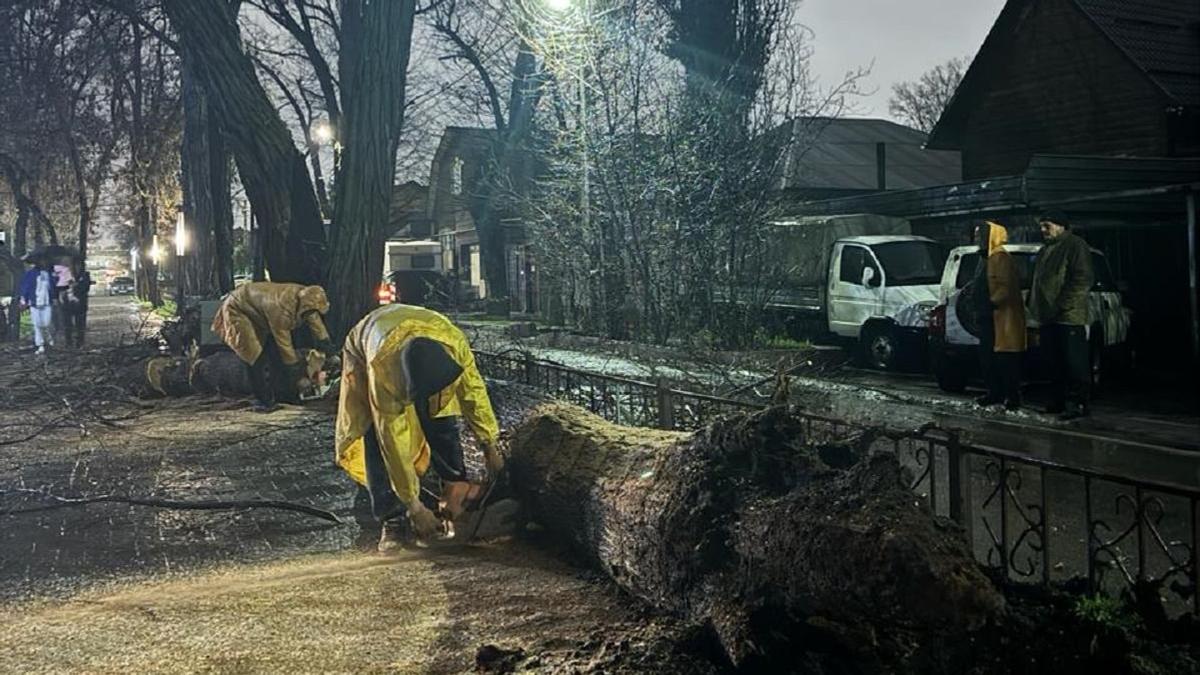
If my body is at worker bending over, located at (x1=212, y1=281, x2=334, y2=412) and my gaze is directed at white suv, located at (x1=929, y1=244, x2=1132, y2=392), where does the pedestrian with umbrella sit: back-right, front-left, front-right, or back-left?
back-left

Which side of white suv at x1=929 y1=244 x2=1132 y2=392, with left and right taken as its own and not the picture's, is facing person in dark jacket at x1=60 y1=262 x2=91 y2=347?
left

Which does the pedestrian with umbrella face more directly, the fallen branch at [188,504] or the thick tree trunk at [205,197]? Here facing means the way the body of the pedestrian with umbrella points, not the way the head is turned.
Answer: the fallen branch

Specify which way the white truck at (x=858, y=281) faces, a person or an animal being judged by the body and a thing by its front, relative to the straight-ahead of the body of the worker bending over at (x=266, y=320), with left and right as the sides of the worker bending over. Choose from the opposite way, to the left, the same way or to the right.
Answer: to the right

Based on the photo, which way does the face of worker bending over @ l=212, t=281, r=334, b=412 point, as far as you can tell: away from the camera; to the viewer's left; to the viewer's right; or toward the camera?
to the viewer's right

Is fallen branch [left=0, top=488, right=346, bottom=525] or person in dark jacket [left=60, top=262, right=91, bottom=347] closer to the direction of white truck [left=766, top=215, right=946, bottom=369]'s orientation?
the fallen branch

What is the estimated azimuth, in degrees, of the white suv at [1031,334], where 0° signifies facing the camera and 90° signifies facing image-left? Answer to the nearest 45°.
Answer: approximately 270°

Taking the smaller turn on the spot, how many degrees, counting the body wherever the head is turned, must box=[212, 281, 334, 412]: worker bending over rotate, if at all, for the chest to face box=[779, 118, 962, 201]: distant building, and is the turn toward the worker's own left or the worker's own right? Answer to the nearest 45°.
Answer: approximately 45° to the worker's own left

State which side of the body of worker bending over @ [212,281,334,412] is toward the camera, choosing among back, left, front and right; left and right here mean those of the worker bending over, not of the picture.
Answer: right

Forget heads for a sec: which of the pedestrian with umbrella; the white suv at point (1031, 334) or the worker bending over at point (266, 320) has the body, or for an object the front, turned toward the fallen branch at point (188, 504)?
the pedestrian with umbrella

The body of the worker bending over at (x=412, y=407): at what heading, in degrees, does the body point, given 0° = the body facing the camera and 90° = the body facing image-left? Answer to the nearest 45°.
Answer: approximately 315°

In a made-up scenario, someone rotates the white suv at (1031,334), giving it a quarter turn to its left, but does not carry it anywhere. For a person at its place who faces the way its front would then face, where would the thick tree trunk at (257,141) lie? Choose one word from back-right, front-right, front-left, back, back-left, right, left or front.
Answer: left

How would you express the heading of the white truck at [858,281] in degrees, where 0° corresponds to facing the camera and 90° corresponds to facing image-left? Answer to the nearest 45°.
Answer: approximately 315°

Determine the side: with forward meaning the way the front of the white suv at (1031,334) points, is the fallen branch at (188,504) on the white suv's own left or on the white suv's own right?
on the white suv's own right

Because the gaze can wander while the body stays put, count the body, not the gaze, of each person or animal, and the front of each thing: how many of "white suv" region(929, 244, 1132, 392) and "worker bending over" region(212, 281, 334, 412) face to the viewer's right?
2
